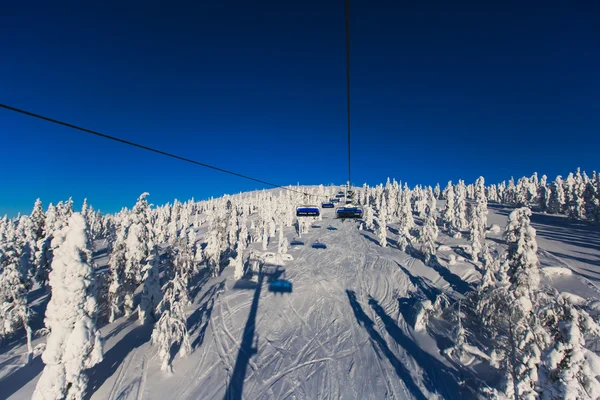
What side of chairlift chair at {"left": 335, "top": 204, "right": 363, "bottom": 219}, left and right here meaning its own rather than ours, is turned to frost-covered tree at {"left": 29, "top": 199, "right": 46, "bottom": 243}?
left

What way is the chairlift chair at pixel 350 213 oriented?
away from the camera

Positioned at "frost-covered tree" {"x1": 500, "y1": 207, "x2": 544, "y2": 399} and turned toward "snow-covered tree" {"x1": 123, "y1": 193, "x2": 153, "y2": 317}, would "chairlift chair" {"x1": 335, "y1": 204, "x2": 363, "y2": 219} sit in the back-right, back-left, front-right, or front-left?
front-right

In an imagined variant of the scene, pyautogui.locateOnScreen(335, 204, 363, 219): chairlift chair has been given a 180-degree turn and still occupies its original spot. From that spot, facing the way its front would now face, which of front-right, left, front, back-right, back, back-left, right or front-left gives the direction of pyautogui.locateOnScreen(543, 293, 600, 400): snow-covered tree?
front-left

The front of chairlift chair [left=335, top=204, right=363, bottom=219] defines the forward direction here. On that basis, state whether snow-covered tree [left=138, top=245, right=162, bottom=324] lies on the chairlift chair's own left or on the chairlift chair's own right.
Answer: on the chairlift chair's own left

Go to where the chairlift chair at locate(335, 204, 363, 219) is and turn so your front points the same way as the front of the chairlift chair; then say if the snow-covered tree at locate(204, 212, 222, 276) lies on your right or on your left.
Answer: on your left

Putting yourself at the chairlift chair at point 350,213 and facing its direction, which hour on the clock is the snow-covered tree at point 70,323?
The snow-covered tree is roughly at 8 o'clock from the chairlift chair.
